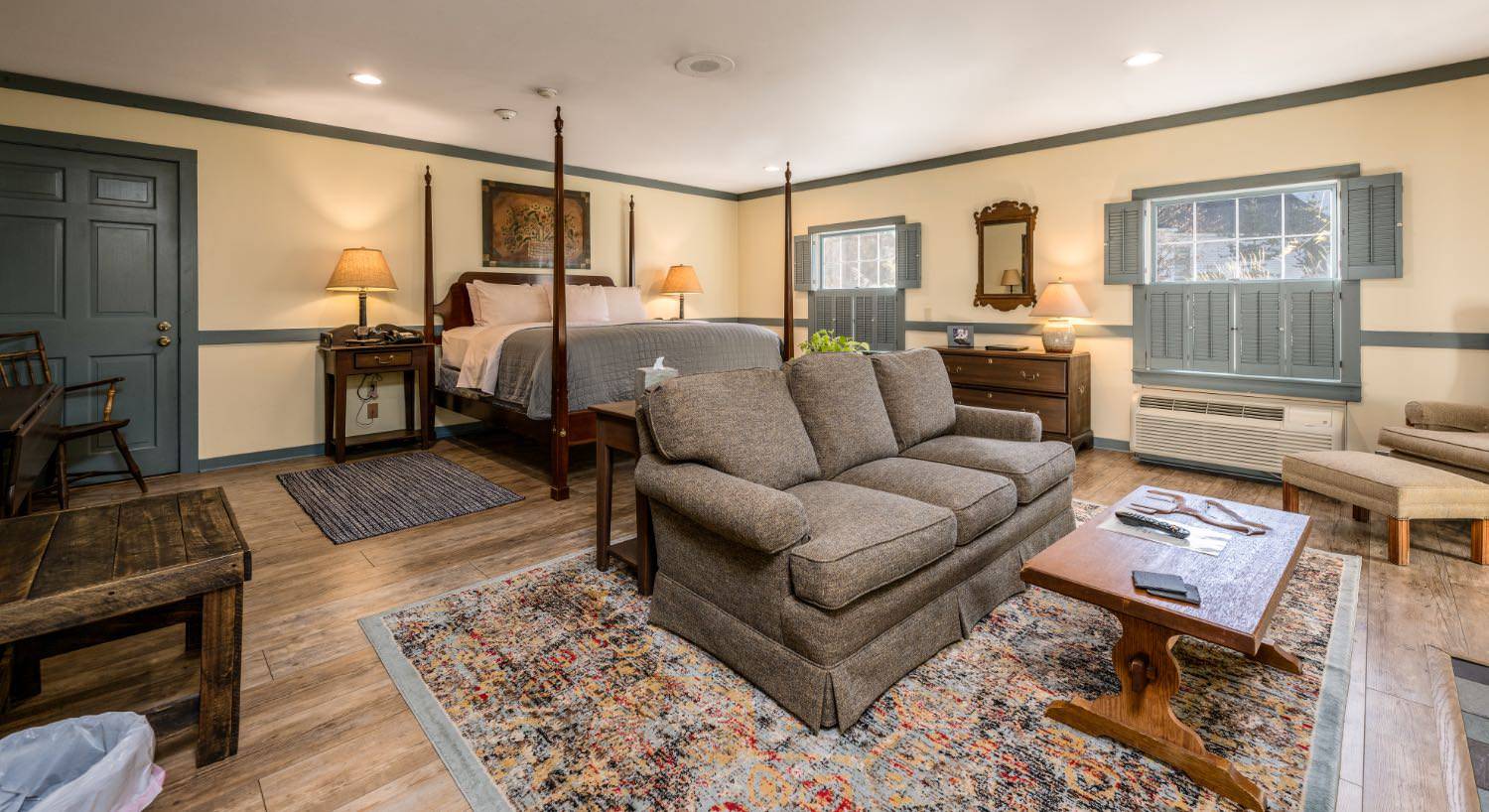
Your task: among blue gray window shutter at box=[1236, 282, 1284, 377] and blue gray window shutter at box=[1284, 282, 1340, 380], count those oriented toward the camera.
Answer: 2

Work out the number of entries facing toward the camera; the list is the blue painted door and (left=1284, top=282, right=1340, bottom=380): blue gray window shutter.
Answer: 2

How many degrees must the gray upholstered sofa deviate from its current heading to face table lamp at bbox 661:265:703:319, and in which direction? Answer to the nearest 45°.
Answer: approximately 135° to its left
